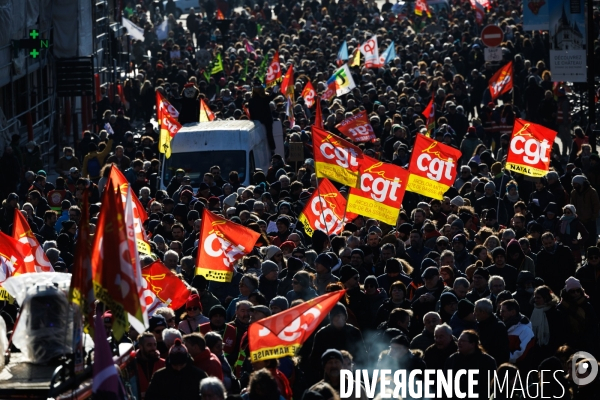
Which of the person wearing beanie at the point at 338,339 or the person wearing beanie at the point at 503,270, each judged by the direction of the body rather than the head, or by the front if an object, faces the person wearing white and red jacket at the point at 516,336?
the person wearing beanie at the point at 503,270

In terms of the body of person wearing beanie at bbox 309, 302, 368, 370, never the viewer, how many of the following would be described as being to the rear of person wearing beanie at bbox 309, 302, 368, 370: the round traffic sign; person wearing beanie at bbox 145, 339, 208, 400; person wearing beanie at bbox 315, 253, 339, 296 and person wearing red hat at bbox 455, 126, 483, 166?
3

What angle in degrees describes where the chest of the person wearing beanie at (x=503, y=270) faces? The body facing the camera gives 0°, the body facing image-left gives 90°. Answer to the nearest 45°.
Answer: approximately 0°

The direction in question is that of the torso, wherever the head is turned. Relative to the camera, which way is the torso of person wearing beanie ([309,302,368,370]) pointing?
toward the camera

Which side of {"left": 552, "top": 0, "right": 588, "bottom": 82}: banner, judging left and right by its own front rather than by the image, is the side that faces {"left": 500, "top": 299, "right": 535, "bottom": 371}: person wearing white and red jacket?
front

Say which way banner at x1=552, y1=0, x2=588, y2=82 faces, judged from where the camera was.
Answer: facing the viewer

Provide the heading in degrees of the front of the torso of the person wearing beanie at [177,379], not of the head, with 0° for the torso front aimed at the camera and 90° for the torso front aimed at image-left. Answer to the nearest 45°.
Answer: approximately 0°
